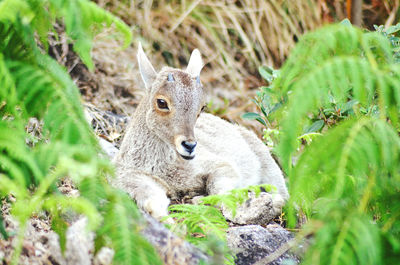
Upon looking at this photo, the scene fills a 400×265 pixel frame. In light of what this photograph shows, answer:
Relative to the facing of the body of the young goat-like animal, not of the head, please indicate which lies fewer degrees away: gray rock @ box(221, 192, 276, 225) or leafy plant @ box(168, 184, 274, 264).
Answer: the leafy plant

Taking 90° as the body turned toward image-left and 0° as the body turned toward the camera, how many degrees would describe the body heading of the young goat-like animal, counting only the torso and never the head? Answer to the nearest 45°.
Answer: approximately 45°

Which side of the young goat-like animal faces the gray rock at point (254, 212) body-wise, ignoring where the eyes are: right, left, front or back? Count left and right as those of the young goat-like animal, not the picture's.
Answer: left

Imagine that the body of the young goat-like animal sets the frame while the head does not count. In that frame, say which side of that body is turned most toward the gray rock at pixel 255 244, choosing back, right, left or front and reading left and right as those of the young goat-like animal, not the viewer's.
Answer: left
